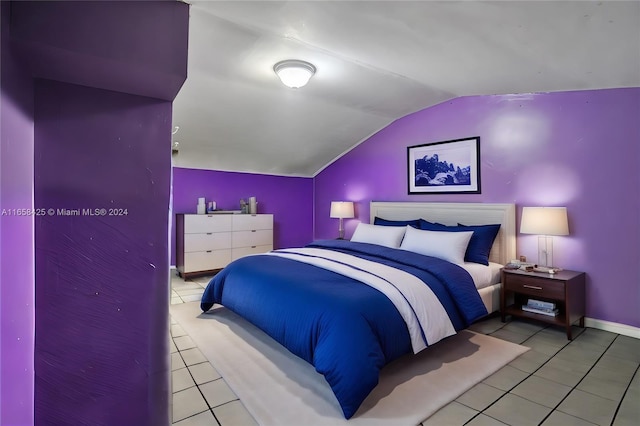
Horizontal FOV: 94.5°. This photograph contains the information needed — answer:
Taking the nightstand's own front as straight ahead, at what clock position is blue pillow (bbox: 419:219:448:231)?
The blue pillow is roughly at 2 o'clock from the nightstand.

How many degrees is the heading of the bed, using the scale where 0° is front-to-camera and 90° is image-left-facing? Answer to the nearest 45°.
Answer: approximately 45°

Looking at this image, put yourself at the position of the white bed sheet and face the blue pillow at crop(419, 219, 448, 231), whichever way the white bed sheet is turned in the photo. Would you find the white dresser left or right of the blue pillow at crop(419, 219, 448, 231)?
left

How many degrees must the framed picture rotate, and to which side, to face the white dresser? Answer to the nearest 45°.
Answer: approximately 45° to its right

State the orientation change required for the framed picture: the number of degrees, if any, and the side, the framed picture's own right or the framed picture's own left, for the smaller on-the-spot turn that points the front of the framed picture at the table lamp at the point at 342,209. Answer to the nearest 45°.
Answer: approximately 45° to the framed picture's own right

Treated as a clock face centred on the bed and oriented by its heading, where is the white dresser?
The white dresser is roughly at 3 o'clock from the bed.

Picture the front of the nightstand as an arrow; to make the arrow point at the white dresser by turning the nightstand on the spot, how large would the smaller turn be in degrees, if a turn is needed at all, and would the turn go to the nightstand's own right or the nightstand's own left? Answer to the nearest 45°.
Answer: approximately 45° to the nightstand's own right
